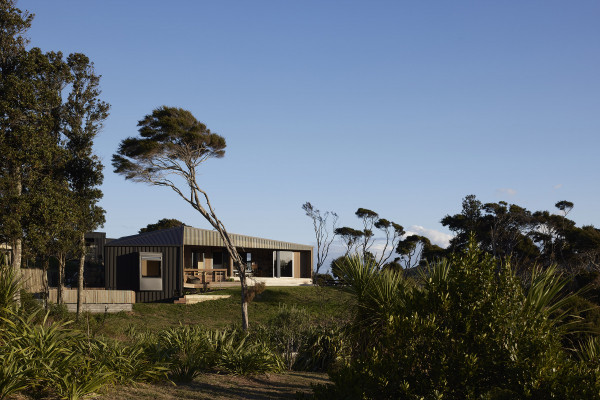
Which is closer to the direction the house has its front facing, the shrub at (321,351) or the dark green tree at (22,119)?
the shrub

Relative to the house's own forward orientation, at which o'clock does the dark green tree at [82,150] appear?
The dark green tree is roughly at 2 o'clock from the house.

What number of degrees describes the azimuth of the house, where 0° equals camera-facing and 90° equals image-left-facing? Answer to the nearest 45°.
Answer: approximately 315°

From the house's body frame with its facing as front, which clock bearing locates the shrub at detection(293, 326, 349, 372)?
The shrub is roughly at 1 o'clock from the house.

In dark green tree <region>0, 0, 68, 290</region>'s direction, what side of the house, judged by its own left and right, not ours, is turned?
right

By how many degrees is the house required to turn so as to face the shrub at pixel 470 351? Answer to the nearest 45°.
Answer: approximately 45° to its right
